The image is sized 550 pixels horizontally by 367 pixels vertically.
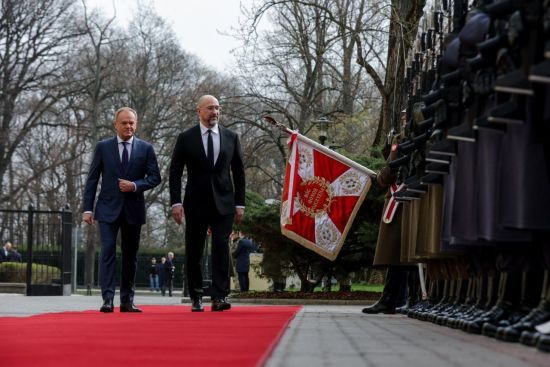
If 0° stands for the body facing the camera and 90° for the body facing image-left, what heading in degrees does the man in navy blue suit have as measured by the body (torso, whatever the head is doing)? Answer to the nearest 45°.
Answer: approximately 0°

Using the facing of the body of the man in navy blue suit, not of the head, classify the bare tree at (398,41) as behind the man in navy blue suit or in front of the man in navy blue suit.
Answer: behind

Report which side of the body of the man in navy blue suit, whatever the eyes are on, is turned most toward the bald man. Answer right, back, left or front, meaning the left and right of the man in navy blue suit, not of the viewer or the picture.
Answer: left

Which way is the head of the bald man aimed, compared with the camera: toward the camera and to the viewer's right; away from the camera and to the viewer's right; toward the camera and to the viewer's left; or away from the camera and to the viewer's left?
toward the camera and to the viewer's right

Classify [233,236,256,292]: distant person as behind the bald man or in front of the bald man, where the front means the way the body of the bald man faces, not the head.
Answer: behind

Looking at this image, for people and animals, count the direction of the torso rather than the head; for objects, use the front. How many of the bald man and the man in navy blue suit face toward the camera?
2

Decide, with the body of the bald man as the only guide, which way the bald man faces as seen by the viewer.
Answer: toward the camera

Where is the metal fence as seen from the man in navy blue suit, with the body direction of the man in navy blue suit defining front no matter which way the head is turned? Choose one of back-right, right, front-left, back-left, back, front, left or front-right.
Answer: back

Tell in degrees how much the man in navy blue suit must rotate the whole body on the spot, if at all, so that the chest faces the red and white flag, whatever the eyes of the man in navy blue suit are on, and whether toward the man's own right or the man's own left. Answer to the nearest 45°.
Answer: approximately 135° to the man's own left

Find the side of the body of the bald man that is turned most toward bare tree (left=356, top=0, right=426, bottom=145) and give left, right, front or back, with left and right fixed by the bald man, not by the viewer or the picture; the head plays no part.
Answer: back

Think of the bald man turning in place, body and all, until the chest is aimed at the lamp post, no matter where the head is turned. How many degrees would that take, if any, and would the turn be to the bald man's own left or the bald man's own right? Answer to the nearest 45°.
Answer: approximately 180°
